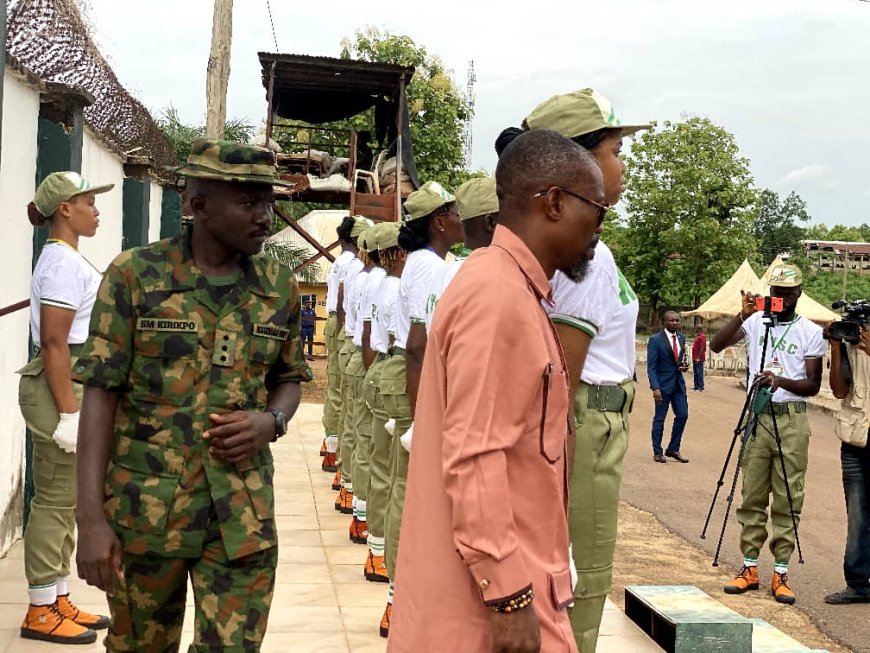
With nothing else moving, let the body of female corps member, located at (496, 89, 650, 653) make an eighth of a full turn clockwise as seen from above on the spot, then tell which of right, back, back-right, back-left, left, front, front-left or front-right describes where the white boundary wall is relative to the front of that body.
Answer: back

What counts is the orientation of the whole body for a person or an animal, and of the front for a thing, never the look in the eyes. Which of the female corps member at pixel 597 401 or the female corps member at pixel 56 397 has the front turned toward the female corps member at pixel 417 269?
the female corps member at pixel 56 397

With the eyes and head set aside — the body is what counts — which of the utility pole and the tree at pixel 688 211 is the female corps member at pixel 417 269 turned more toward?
the tree

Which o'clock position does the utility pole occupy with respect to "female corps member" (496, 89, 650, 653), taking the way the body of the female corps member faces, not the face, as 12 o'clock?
The utility pole is roughly at 8 o'clock from the female corps member.

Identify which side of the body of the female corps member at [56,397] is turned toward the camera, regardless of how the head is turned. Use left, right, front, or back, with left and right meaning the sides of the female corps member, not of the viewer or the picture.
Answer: right

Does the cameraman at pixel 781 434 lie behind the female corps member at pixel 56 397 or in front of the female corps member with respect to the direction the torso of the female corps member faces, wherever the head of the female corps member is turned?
in front

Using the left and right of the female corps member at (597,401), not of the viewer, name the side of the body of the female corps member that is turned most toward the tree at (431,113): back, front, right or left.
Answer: left

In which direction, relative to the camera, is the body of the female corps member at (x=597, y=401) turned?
to the viewer's right

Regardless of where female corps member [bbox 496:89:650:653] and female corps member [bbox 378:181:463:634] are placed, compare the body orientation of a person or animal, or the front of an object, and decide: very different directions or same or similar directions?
same or similar directions

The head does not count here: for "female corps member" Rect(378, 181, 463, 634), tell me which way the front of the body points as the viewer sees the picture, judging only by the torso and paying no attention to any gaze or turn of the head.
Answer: to the viewer's right

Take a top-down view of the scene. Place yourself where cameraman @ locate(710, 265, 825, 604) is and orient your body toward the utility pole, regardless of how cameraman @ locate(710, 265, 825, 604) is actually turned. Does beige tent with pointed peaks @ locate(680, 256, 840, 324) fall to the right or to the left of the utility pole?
right

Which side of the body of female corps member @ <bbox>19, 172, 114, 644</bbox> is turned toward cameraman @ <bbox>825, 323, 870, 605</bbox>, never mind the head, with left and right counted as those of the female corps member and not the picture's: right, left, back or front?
front

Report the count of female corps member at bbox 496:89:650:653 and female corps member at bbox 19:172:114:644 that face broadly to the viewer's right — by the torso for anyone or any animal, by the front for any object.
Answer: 2

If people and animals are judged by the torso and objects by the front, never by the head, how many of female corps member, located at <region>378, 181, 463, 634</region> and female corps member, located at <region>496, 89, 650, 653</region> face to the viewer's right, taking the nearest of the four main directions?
2

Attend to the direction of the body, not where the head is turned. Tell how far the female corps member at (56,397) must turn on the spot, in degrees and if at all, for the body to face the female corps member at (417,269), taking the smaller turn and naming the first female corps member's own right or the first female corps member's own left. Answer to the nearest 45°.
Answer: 0° — they already face them

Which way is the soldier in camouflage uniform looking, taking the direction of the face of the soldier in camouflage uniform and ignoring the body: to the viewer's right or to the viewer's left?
to the viewer's right
